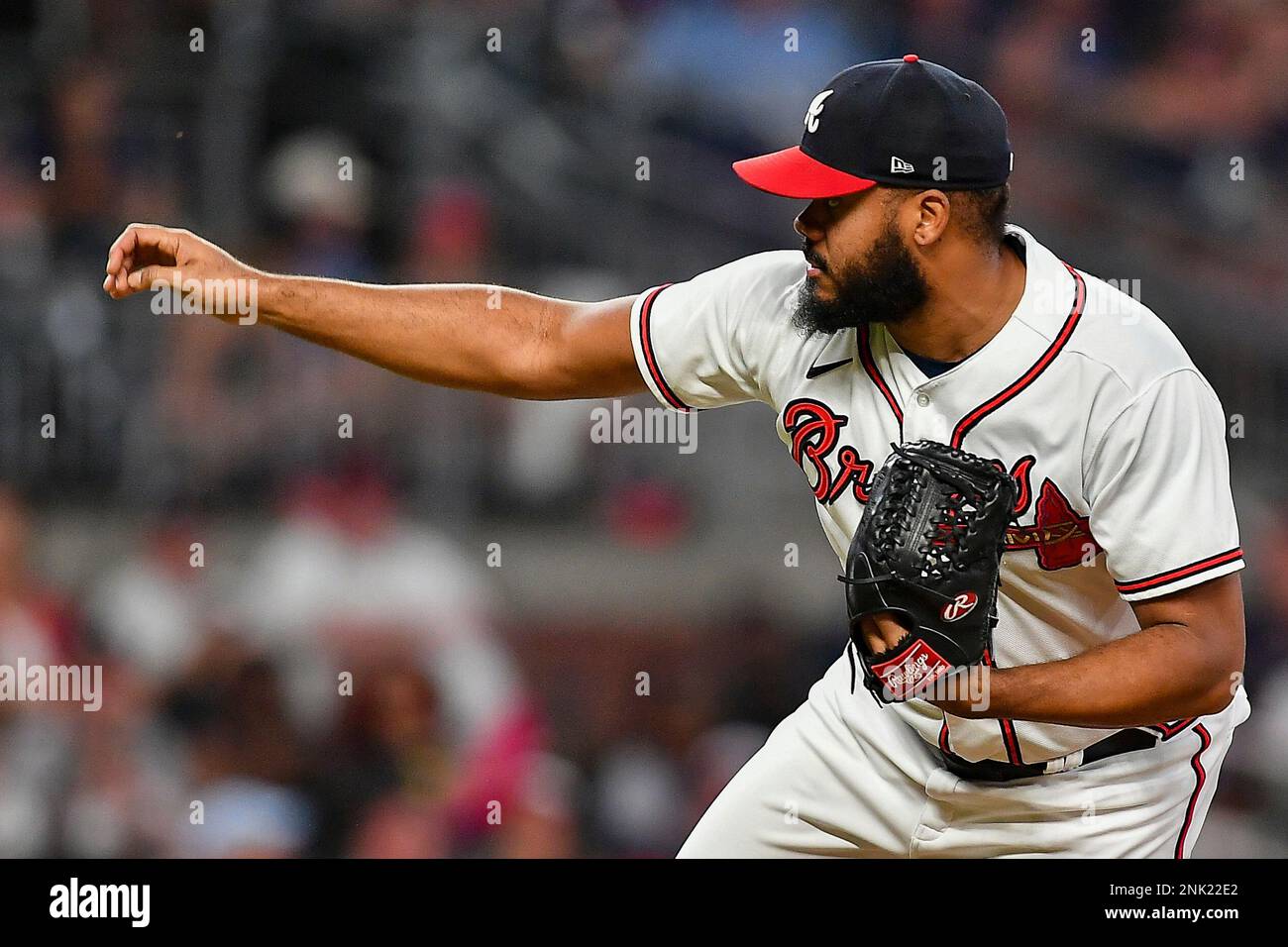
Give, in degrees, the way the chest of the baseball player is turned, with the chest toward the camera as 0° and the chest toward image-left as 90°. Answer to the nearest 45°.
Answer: approximately 45°

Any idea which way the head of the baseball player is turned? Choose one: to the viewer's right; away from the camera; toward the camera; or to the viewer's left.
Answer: to the viewer's left
